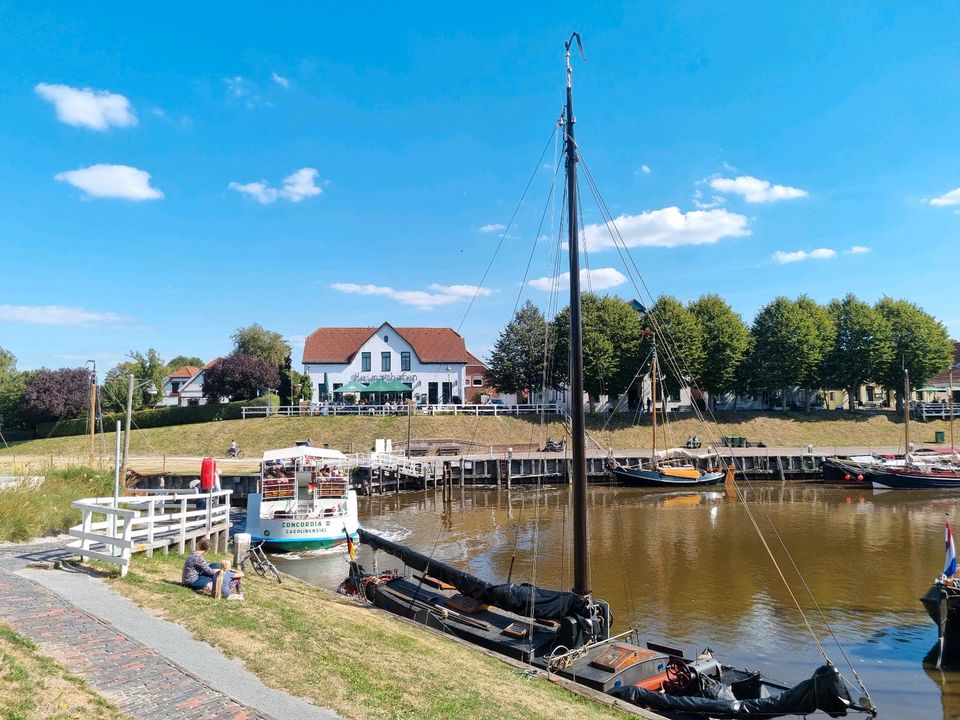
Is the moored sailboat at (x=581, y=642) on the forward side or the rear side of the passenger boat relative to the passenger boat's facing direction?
on the rear side

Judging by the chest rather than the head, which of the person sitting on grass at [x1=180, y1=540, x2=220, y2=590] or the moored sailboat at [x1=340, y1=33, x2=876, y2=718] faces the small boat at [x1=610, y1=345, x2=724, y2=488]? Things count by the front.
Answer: the person sitting on grass

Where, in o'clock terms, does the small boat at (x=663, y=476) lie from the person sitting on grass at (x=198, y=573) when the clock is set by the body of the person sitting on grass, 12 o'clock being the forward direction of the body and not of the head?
The small boat is roughly at 12 o'clock from the person sitting on grass.

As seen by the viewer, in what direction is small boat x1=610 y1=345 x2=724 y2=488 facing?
to the viewer's left

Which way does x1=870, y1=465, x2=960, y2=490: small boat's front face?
to the viewer's left

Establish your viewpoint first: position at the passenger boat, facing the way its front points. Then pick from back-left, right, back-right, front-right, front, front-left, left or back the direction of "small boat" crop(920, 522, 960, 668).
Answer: back-right

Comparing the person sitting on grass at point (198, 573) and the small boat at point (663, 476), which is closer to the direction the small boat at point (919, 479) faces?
the small boat

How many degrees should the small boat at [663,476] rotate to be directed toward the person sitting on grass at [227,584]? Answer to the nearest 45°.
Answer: approximately 90° to its left

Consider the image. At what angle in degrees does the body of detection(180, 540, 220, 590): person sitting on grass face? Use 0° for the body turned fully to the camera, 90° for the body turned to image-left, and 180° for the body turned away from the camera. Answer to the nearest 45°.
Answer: approximately 225°

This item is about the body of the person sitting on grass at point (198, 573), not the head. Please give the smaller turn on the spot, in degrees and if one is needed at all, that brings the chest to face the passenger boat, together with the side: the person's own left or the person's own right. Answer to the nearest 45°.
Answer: approximately 45° to the person's own left

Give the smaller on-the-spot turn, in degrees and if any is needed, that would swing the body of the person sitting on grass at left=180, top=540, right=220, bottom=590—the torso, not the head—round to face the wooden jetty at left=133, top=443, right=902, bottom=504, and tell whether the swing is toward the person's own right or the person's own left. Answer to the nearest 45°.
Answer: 0° — they already face it
